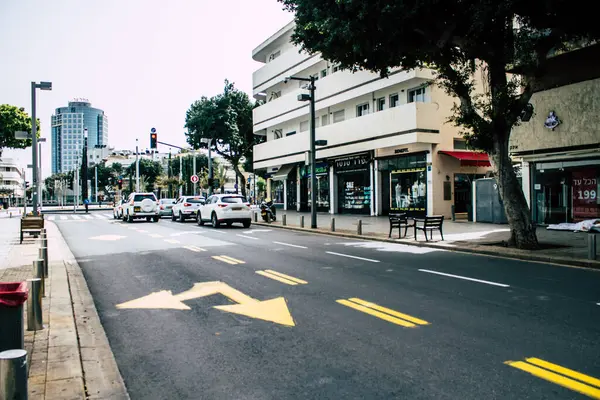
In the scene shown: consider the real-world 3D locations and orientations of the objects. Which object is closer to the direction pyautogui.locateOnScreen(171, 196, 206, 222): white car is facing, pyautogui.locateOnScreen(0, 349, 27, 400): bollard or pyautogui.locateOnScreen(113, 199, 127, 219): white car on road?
the white car on road

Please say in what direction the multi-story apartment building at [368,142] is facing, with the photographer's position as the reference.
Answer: facing the viewer and to the left of the viewer

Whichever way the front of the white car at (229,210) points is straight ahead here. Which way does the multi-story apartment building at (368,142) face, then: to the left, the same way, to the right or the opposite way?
to the left

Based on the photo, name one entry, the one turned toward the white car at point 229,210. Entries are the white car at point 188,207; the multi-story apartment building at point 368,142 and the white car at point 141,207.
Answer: the multi-story apartment building

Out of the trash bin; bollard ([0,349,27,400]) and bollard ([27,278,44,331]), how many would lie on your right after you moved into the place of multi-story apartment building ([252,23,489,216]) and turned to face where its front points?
0

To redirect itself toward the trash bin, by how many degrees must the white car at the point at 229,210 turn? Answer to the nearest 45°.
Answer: approximately 135° to its left

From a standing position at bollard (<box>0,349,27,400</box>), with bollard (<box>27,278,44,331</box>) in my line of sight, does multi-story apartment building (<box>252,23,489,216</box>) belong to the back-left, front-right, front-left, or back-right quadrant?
front-right

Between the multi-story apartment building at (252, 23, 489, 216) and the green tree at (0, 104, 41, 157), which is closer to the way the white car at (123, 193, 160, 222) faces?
the green tree

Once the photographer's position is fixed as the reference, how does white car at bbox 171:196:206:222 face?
facing away from the viewer and to the left of the viewer

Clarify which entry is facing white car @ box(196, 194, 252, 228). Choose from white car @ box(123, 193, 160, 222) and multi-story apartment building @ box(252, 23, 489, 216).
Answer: the multi-story apartment building

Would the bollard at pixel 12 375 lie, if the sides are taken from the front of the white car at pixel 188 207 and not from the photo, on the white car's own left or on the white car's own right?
on the white car's own left

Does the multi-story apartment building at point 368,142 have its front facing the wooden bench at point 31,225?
yes

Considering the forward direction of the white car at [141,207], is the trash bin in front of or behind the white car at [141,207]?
behind

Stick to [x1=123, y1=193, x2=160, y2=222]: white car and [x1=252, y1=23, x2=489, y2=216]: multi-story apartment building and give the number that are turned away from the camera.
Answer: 1

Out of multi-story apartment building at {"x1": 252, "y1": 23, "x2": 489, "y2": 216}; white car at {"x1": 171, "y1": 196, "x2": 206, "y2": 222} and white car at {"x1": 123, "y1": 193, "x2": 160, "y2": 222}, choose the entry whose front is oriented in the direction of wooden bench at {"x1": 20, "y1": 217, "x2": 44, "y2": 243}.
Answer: the multi-story apartment building

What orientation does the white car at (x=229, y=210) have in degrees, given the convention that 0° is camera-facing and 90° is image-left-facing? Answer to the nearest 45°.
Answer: approximately 135°

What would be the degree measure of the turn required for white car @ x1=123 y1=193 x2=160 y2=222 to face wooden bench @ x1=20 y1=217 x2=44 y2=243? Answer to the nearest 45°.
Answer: approximately 180°

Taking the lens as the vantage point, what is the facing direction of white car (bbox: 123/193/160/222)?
facing away from the viewer

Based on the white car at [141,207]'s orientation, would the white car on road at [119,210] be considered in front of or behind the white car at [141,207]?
in front
